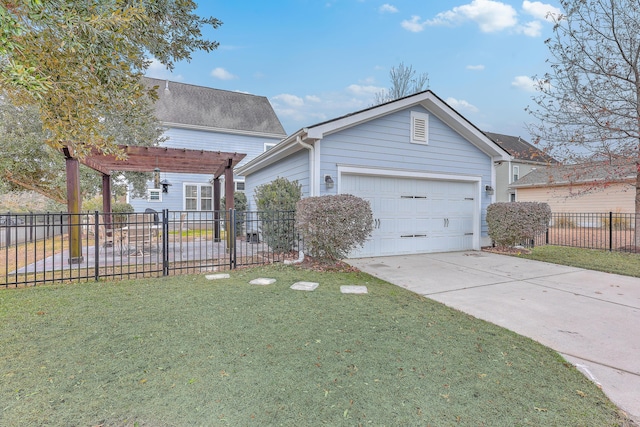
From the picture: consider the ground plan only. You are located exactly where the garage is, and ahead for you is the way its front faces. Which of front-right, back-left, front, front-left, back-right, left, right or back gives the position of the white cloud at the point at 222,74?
back

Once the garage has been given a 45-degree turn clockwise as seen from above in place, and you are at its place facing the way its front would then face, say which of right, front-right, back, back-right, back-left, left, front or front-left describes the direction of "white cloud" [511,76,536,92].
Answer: back-left

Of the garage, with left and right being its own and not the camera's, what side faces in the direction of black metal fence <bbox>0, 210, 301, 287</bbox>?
right

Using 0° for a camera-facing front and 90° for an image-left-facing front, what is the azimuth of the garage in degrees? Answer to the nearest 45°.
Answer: approximately 315°

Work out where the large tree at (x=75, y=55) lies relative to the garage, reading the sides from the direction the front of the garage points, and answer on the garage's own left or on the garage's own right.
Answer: on the garage's own right

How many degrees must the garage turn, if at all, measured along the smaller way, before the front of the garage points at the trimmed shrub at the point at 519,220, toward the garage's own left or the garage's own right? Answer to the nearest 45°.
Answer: approximately 45° to the garage's own left

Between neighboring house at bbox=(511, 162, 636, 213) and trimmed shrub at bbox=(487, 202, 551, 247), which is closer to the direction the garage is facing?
the trimmed shrub

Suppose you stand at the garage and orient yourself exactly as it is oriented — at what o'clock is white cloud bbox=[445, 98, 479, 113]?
The white cloud is roughly at 8 o'clock from the garage.

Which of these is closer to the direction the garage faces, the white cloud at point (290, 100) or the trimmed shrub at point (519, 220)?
the trimmed shrub

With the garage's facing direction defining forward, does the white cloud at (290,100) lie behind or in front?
behind
